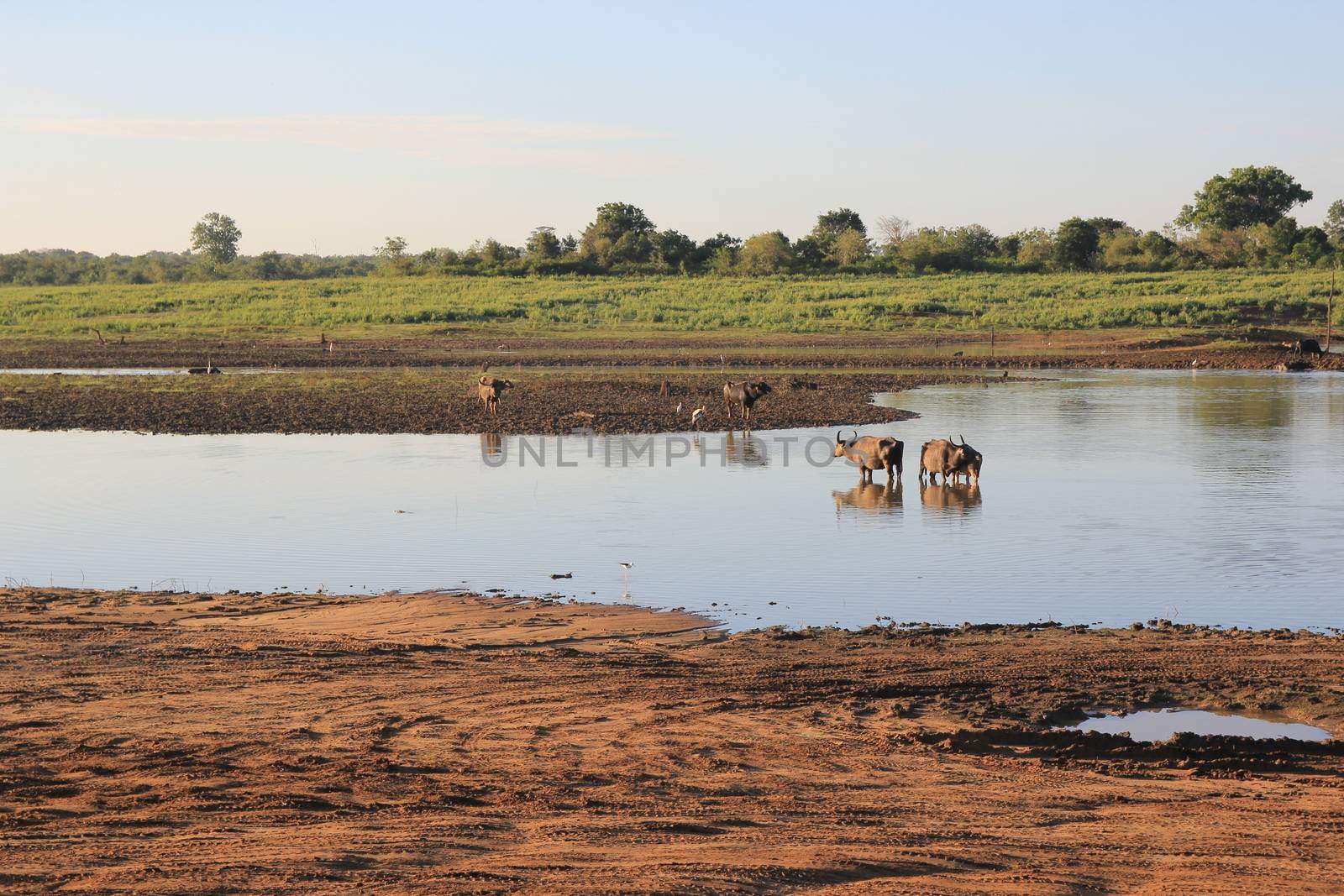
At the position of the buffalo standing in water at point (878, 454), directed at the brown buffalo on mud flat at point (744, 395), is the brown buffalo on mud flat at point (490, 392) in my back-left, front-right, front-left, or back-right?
front-left

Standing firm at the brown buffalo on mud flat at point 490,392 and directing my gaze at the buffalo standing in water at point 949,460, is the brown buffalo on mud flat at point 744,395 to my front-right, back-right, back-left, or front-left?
front-left
